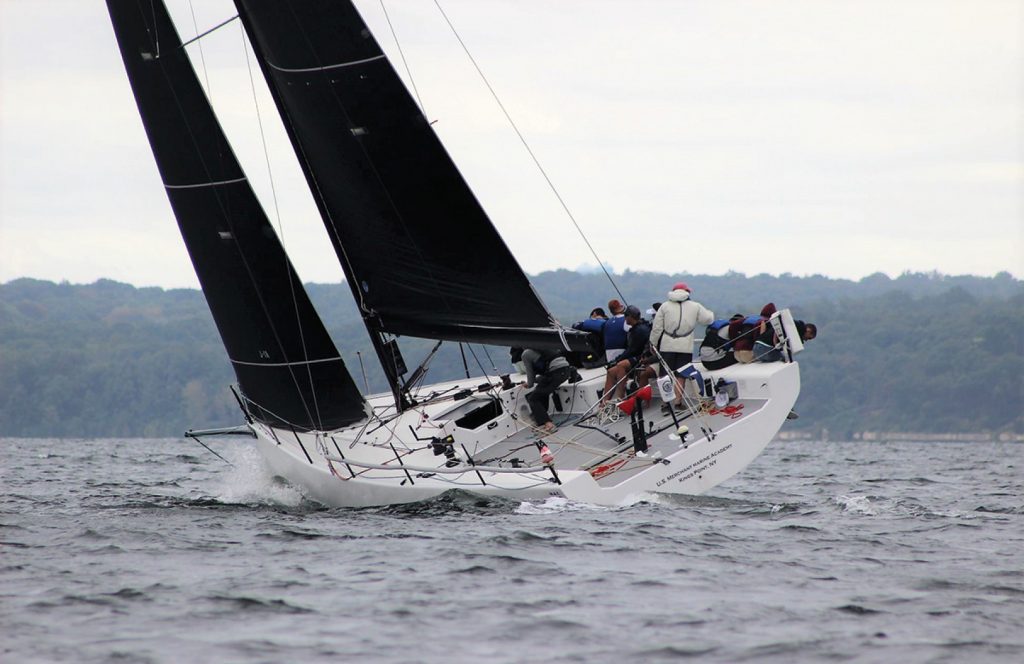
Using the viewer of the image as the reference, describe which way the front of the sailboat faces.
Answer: facing away from the viewer and to the left of the viewer
